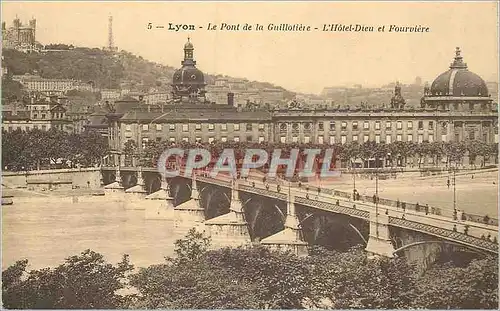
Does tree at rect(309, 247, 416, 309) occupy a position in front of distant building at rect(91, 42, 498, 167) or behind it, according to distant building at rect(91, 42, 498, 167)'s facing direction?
in front

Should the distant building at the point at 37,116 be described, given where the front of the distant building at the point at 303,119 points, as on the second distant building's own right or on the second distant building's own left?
on the second distant building's own right

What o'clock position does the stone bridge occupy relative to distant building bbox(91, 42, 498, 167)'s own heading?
The stone bridge is roughly at 12 o'clock from the distant building.

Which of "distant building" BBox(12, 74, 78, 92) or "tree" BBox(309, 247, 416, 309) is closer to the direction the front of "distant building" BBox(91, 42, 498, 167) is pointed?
the tree

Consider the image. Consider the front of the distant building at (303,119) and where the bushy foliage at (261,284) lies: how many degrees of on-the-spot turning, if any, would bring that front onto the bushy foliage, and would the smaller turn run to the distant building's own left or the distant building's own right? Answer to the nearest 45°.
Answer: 0° — it already faces it

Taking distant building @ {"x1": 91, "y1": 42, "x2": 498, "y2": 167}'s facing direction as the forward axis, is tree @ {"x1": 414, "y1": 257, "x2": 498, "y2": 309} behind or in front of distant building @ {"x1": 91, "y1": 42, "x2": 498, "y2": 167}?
in front

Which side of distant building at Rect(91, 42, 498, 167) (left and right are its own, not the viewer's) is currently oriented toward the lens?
front
